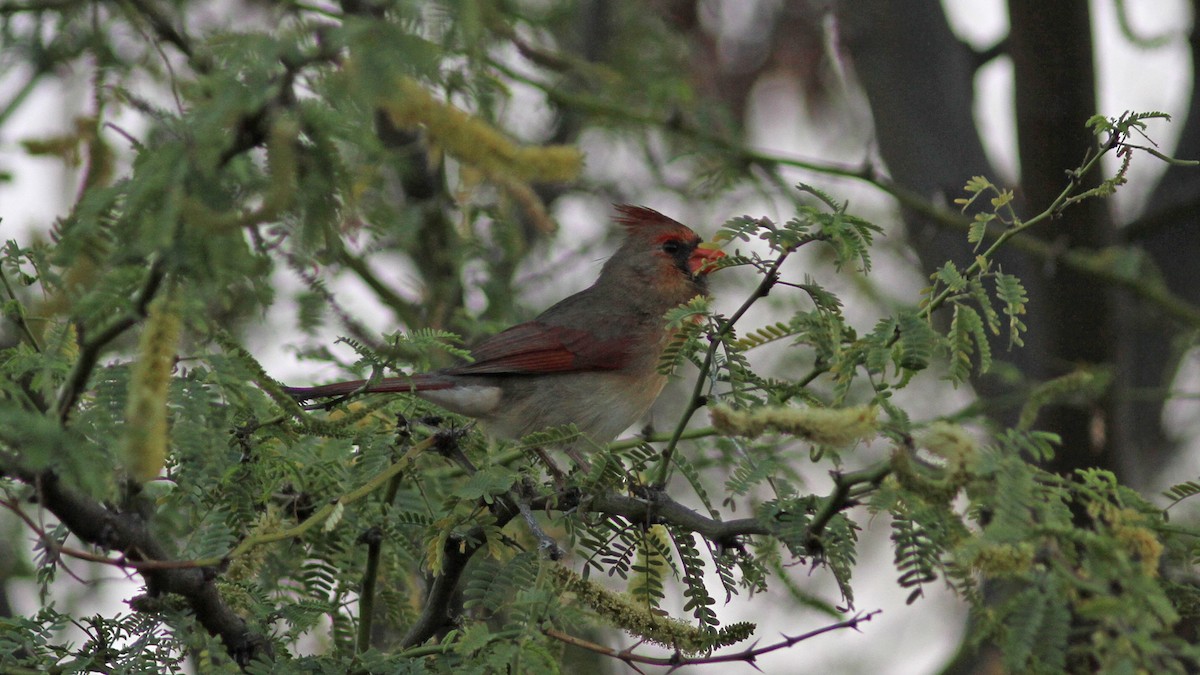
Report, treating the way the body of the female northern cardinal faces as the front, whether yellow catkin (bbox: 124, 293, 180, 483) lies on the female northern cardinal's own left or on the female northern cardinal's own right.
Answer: on the female northern cardinal's own right

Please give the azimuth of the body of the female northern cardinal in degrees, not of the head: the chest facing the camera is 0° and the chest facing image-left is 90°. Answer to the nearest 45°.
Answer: approximately 270°
